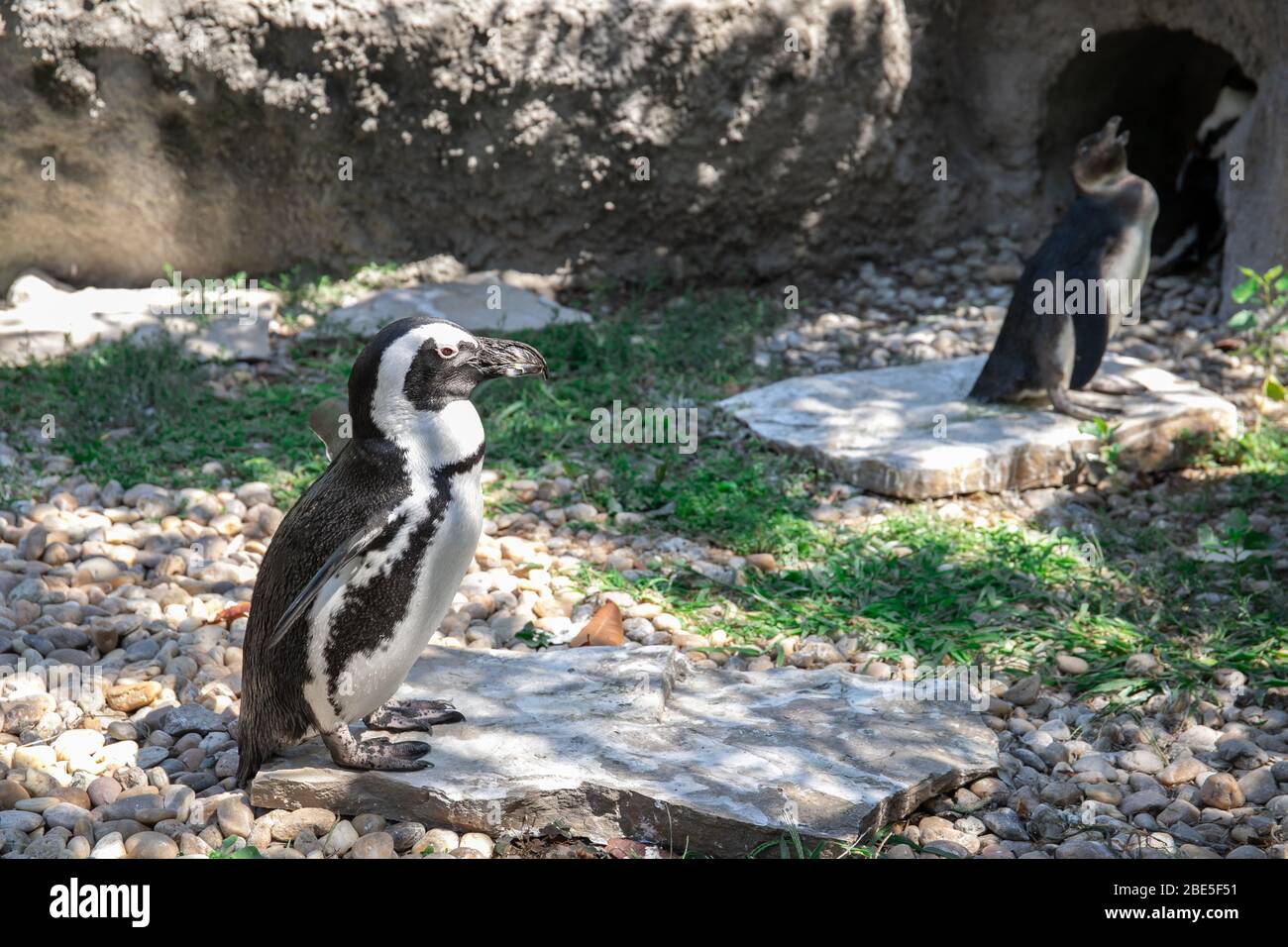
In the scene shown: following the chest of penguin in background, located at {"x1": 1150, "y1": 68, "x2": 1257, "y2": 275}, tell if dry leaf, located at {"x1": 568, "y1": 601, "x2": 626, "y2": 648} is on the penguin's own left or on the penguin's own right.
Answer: on the penguin's own right

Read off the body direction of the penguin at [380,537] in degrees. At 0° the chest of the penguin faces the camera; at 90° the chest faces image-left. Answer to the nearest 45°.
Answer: approximately 270°

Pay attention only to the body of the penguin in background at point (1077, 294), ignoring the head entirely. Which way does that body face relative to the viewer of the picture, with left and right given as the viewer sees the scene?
facing to the right of the viewer

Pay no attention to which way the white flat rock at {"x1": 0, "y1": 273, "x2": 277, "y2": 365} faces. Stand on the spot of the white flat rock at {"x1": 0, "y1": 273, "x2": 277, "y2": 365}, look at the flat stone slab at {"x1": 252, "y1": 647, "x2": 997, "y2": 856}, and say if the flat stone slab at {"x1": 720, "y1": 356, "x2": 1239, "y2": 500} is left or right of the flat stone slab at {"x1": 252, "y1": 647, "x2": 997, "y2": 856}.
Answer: left

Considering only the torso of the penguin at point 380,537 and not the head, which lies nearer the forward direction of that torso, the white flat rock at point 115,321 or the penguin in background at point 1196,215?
the penguin in background

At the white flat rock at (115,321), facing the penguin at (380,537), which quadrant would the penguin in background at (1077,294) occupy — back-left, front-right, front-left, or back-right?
front-left
